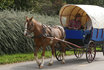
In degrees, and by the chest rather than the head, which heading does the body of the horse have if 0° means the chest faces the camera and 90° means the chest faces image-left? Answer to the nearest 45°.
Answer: approximately 45°

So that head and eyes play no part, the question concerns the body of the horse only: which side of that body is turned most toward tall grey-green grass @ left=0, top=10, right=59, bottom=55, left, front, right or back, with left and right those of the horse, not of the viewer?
right

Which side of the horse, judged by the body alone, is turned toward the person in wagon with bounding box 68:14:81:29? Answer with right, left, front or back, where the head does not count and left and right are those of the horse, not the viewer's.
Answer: back

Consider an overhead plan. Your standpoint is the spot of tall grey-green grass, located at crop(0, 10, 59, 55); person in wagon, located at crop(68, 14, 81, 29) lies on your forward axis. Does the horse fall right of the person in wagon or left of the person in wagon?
right
